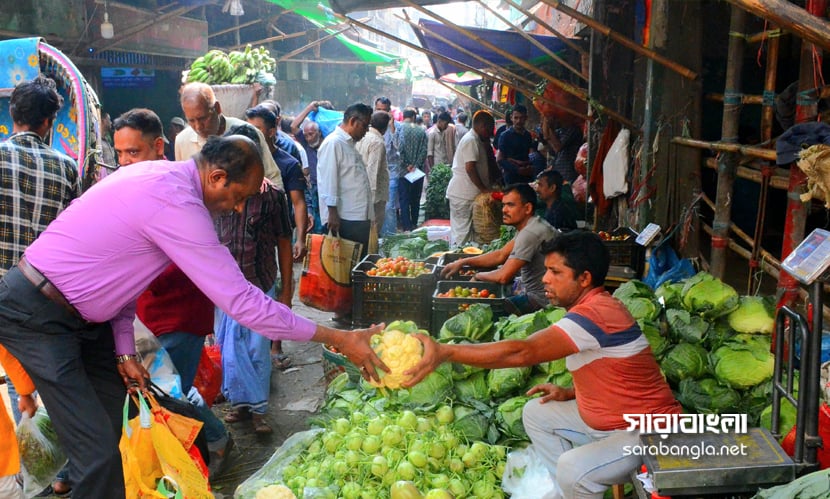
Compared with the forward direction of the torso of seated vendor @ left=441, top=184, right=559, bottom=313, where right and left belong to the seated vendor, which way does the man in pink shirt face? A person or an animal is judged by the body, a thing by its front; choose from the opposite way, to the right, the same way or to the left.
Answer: the opposite way

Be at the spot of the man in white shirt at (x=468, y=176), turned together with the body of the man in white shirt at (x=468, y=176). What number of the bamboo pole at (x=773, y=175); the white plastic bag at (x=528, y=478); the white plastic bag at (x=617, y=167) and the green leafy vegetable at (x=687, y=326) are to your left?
0

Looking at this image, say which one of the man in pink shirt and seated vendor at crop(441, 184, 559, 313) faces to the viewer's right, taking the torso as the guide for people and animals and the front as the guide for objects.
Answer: the man in pink shirt

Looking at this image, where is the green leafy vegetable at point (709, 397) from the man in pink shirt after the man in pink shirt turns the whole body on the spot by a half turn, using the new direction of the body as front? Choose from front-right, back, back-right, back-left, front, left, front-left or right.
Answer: back

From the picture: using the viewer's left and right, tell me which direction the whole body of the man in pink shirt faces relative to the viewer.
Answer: facing to the right of the viewer

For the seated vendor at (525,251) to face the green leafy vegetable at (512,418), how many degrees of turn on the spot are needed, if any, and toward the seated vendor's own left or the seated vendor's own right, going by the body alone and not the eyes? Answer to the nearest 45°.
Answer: approximately 90° to the seated vendor's own left

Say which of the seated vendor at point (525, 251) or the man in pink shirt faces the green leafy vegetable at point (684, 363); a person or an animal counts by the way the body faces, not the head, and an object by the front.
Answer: the man in pink shirt

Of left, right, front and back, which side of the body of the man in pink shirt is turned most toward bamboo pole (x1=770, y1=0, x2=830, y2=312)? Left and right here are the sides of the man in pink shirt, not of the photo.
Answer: front

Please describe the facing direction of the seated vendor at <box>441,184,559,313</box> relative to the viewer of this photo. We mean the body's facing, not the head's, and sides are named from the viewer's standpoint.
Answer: facing to the left of the viewer

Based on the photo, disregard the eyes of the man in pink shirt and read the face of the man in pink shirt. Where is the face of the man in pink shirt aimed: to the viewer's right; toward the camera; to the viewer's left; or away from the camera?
to the viewer's right

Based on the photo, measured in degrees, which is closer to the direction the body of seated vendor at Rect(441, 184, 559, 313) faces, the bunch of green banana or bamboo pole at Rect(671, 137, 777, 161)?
the bunch of green banana
